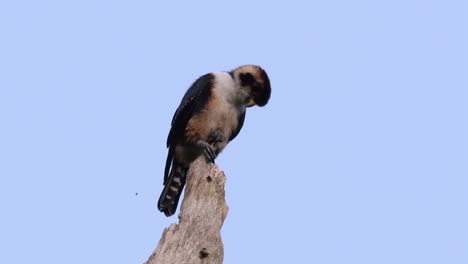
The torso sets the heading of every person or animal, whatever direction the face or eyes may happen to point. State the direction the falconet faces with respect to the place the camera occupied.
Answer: facing the viewer and to the right of the viewer
